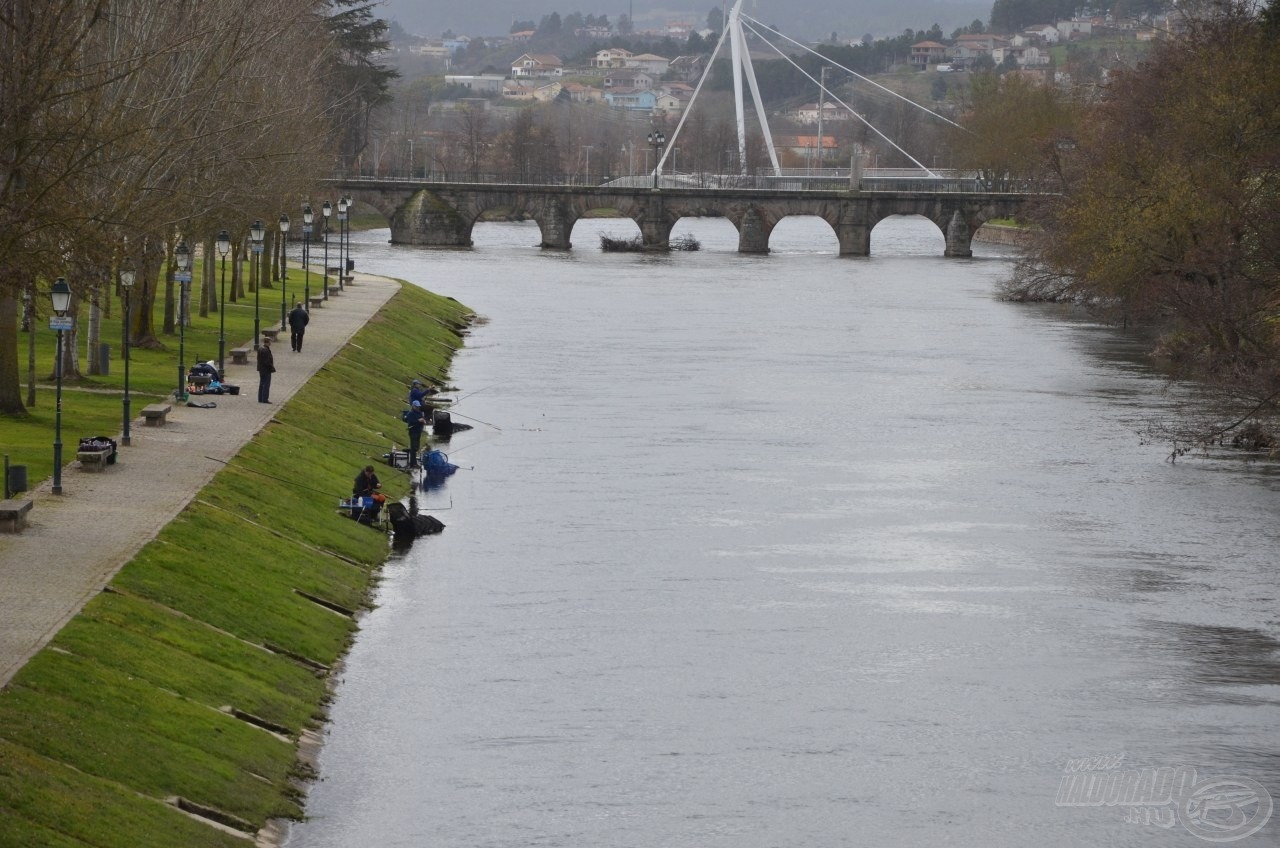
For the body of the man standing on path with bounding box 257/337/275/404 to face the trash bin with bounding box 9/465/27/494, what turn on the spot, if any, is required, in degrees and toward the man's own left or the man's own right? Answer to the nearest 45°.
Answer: approximately 90° to the man's own right

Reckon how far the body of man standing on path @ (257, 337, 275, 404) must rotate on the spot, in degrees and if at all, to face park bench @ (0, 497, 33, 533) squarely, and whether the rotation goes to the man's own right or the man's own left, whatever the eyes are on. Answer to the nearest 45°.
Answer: approximately 90° to the man's own right

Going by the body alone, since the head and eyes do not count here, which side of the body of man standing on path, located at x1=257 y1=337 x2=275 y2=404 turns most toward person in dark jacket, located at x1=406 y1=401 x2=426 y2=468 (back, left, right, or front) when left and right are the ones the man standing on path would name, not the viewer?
front

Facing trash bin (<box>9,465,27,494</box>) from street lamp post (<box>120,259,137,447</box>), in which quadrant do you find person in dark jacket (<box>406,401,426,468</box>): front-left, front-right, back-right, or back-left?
back-left

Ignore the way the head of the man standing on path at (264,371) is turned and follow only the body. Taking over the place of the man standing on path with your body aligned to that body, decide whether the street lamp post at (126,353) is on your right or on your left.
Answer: on your right

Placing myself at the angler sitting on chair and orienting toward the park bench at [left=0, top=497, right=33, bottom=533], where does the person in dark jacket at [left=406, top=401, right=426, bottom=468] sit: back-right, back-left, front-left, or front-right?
back-right

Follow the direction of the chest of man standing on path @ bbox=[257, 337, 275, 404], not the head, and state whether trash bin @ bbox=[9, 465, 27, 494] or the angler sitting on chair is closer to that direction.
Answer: the angler sitting on chair
